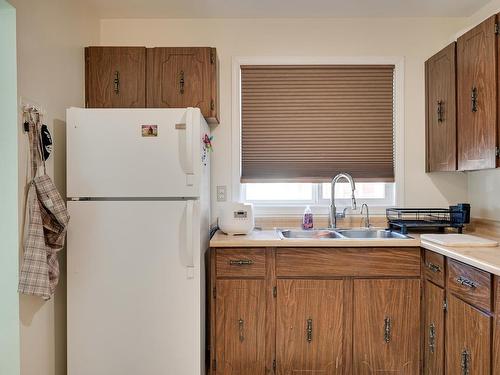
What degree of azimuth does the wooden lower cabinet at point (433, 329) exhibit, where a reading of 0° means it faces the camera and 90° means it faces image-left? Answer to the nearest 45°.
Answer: approximately 90°

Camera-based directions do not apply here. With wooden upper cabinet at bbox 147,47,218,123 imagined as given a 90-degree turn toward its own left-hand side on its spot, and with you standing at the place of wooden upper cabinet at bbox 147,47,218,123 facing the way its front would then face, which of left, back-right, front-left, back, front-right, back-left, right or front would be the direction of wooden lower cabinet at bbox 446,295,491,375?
front-right

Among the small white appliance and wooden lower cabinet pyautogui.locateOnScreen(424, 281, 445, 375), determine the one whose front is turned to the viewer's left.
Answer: the wooden lower cabinet

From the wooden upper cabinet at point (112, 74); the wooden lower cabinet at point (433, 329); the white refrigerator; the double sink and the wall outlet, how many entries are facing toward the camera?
4

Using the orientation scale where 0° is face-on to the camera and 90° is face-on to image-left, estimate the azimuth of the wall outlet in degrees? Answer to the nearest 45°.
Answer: approximately 0°

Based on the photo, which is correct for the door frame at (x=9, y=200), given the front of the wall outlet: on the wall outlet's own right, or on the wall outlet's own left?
on the wall outlet's own right

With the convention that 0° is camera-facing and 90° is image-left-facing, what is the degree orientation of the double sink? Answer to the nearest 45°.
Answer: approximately 0°

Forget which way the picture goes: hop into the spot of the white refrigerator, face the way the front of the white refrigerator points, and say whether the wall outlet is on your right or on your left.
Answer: on your left

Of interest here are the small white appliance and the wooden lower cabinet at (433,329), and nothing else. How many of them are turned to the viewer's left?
1
